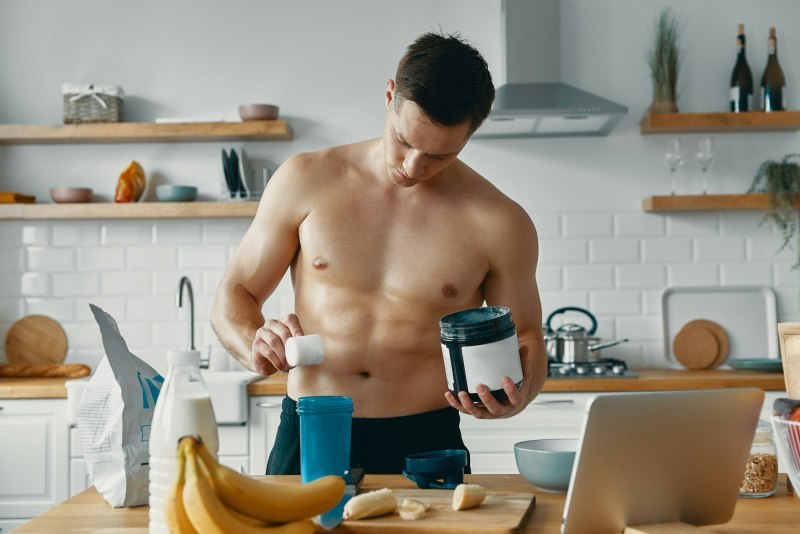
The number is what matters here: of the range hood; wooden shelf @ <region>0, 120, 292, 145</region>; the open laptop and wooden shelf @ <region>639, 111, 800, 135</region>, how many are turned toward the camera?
3

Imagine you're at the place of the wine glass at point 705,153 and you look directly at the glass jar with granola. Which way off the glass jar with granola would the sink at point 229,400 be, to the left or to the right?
right

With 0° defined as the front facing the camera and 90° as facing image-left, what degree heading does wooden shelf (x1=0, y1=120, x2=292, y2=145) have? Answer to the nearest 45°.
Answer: approximately 0°

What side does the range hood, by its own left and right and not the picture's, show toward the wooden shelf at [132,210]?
right

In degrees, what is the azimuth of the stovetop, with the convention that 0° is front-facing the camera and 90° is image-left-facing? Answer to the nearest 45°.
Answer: approximately 0°

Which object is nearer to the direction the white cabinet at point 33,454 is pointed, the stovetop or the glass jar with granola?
the glass jar with granola

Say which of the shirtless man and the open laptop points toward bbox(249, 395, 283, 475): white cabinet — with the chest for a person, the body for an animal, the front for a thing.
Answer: the open laptop
